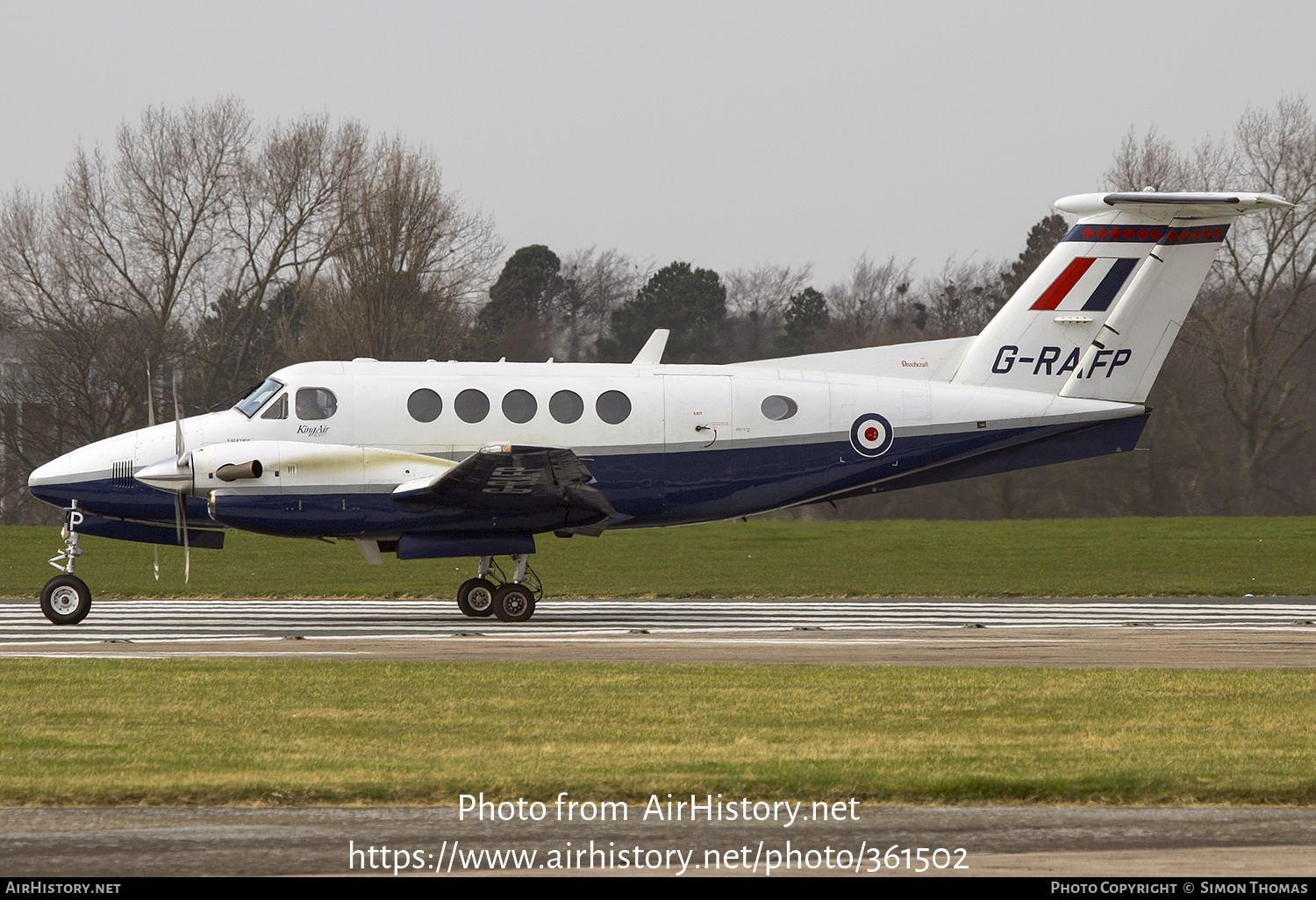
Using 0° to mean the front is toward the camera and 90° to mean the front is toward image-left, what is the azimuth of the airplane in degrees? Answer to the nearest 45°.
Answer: approximately 90°
